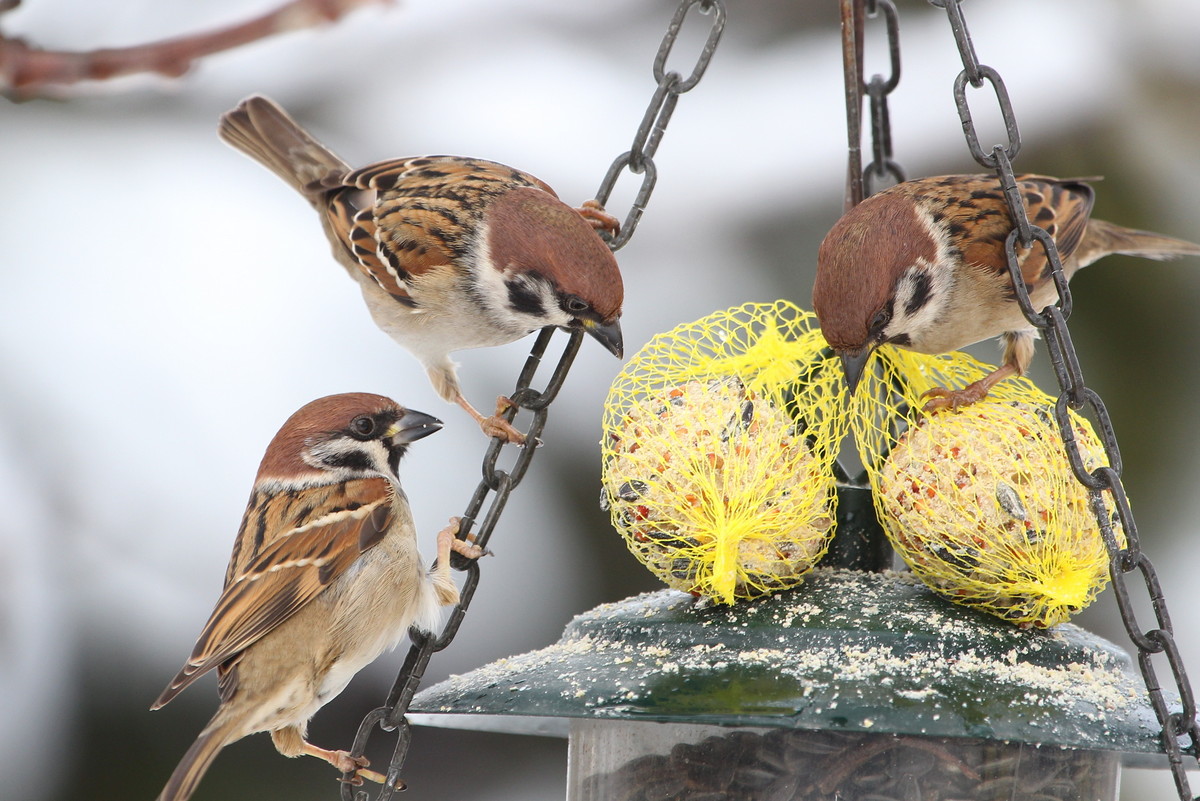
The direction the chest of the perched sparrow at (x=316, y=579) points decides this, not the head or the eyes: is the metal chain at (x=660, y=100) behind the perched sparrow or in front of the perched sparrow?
in front

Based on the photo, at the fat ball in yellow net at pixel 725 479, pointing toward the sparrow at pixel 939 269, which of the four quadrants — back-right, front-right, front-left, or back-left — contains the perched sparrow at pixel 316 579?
back-left

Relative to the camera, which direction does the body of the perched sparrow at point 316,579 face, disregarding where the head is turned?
to the viewer's right

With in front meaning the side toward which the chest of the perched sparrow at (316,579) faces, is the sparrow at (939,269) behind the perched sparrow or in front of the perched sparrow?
in front
